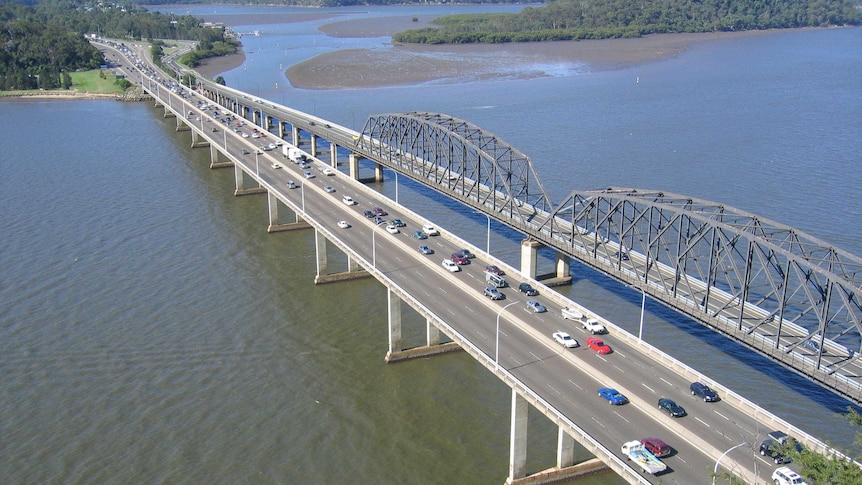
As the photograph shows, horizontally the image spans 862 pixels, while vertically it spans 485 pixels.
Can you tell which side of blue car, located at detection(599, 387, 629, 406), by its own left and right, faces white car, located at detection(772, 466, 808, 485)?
back

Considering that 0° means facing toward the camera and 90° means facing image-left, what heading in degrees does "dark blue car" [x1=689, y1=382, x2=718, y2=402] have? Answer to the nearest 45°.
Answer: approximately 315°

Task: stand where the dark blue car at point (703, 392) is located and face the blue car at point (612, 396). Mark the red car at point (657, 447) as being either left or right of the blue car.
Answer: left

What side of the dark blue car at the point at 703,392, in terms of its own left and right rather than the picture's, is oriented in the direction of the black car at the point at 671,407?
right

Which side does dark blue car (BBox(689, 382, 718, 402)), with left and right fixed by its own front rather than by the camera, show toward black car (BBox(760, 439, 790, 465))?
front

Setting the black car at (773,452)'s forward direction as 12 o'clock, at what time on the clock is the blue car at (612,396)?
The blue car is roughly at 5 o'clock from the black car.

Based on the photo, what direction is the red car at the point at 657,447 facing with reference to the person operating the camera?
facing away from the viewer and to the left of the viewer

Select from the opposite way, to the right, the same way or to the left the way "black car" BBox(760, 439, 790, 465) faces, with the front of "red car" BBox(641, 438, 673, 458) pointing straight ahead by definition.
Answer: the opposite way

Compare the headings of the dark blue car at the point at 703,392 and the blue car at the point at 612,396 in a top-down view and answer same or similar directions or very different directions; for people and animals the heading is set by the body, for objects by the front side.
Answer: very different directions

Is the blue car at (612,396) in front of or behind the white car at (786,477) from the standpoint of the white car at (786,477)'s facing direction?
behind

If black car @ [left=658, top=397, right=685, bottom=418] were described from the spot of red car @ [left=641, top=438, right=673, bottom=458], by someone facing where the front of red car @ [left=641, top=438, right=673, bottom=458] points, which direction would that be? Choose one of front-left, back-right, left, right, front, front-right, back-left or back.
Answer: front-right

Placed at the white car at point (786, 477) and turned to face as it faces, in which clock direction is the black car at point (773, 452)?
The black car is roughly at 7 o'clock from the white car.

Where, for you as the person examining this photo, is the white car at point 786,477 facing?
facing the viewer and to the right of the viewer

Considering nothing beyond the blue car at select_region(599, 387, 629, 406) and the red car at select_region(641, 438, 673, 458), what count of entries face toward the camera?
0
